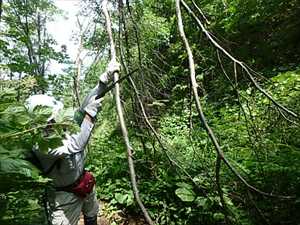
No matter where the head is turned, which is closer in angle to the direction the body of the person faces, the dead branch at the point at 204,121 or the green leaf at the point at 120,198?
the dead branch

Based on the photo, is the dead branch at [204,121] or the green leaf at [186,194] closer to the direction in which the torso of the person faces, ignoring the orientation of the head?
the dead branch
